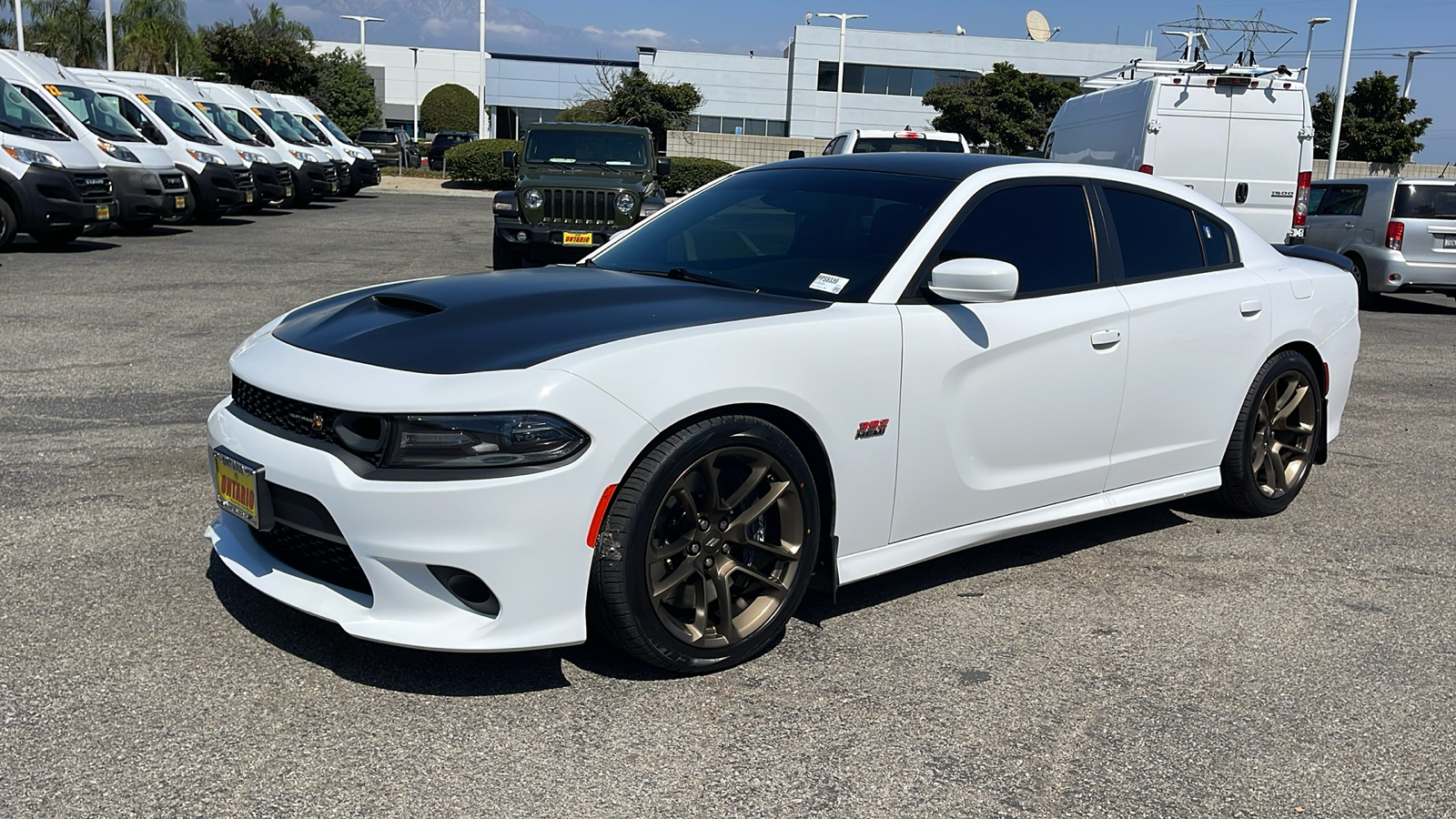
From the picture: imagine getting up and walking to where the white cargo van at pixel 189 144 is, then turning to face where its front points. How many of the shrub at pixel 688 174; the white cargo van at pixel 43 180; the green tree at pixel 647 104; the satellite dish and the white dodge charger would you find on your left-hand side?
3

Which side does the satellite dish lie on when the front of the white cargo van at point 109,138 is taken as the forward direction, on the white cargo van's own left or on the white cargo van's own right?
on the white cargo van's own left

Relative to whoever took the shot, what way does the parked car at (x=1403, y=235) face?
facing away from the viewer and to the left of the viewer

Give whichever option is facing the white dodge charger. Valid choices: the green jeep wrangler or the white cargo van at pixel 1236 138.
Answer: the green jeep wrangler

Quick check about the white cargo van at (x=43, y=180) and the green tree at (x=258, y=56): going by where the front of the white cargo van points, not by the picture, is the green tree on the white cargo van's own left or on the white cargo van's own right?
on the white cargo van's own left

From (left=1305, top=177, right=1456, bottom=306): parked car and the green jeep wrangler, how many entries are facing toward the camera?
1

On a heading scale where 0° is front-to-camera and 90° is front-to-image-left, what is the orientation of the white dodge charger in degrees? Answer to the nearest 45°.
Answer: approximately 45°

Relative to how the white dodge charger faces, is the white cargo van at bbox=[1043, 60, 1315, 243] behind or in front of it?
behind

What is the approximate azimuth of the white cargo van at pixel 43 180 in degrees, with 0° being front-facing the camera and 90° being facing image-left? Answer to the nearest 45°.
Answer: approximately 315°

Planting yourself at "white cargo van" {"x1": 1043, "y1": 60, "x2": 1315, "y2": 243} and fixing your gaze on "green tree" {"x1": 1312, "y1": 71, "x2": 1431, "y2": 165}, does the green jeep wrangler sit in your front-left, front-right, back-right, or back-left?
back-left

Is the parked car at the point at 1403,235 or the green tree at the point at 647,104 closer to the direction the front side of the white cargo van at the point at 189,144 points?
the parked car
